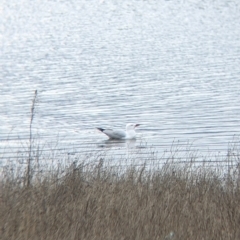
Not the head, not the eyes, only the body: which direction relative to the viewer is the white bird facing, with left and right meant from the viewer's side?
facing to the right of the viewer
